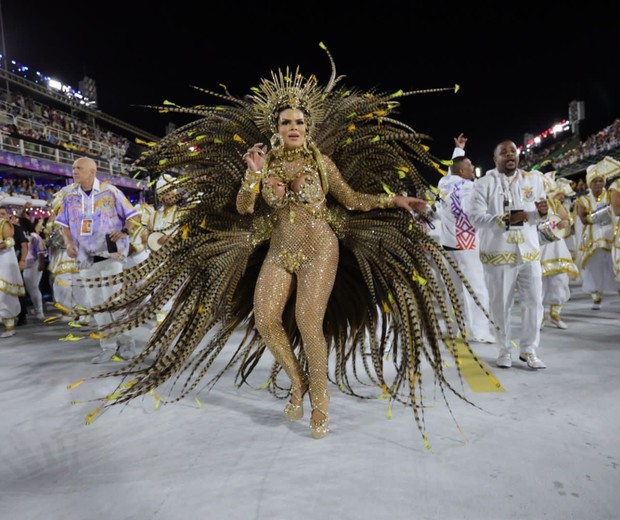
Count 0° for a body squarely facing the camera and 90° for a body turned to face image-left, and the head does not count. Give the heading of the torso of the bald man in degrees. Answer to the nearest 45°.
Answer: approximately 45°

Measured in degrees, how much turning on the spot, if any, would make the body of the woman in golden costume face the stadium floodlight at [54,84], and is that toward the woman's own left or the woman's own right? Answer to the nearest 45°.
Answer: approximately 135° to the woman's own right

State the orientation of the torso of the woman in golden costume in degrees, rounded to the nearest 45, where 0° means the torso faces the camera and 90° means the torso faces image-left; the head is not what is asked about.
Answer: approximately 0°

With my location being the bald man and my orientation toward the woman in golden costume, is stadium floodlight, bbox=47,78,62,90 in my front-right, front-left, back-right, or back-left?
back-left

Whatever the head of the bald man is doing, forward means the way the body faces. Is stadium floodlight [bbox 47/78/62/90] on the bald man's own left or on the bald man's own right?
on the bald man's own right

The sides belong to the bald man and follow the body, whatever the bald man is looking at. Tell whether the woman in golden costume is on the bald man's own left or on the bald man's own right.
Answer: on the bald man's own left

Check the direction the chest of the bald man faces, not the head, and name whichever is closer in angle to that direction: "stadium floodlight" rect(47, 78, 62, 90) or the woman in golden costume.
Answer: the woman in golden costume

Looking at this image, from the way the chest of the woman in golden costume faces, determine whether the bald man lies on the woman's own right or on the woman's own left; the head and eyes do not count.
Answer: on the woman's own right
